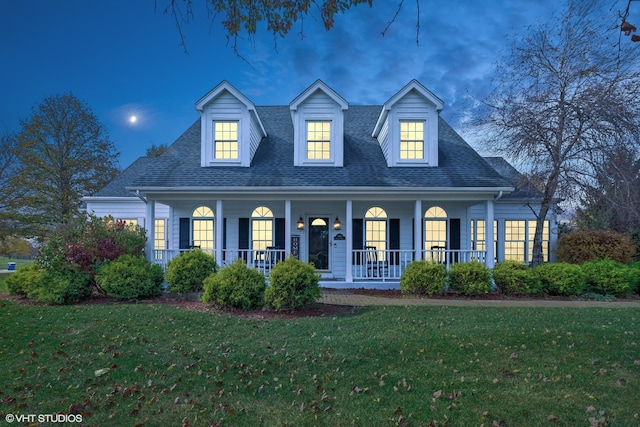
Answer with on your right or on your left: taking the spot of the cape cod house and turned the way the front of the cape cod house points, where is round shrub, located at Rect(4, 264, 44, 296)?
on your right

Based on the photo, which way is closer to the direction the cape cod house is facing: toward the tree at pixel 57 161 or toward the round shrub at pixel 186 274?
the round shrub

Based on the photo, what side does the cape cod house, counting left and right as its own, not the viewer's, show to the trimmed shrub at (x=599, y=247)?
left

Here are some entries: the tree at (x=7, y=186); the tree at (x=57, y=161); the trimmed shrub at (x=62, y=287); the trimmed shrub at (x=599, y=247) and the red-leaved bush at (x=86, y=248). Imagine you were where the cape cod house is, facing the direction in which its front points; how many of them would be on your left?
1

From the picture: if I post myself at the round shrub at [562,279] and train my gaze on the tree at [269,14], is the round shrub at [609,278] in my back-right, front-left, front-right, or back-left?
back-left

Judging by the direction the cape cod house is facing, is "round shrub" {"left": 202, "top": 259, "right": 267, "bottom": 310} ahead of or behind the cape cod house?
ahead

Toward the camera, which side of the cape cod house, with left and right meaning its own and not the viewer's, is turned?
front

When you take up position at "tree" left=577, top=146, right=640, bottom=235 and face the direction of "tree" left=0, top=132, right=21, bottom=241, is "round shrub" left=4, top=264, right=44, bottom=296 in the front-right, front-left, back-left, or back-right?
front-left

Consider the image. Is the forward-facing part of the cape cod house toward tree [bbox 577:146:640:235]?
no

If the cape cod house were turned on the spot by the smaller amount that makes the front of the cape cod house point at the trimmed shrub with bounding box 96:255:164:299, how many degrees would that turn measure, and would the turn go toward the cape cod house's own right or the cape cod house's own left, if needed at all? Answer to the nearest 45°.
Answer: approximately 45° to the cape cod house's own right

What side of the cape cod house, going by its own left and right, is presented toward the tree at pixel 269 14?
front

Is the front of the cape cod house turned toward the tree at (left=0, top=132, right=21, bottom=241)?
no

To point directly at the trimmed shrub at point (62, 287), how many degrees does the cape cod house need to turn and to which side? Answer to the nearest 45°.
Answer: approximately 45° to its right

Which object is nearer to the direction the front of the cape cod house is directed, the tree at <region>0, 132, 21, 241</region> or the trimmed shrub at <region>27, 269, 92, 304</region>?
the trimmed shrub
